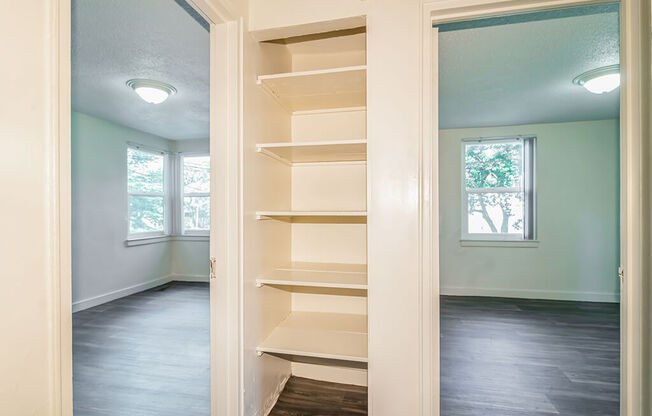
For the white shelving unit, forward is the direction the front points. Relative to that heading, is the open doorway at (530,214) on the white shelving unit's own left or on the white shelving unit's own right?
on the white shelving unit's own left

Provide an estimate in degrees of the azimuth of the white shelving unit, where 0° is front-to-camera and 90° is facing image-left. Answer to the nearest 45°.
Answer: approximately 0°

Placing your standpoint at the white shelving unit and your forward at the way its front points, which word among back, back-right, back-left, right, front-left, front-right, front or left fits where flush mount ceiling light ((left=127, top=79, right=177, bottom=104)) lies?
back-right

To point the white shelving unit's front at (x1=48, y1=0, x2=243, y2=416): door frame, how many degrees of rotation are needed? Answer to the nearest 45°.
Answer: approximately 45° to its right

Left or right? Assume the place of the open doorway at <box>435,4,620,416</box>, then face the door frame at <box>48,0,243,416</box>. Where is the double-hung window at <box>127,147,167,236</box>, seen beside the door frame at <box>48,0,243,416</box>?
right

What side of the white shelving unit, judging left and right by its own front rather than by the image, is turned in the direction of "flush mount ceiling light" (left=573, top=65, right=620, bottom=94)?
left

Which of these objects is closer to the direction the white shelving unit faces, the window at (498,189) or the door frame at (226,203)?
the door frame

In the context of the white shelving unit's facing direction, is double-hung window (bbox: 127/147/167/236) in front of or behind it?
behind
